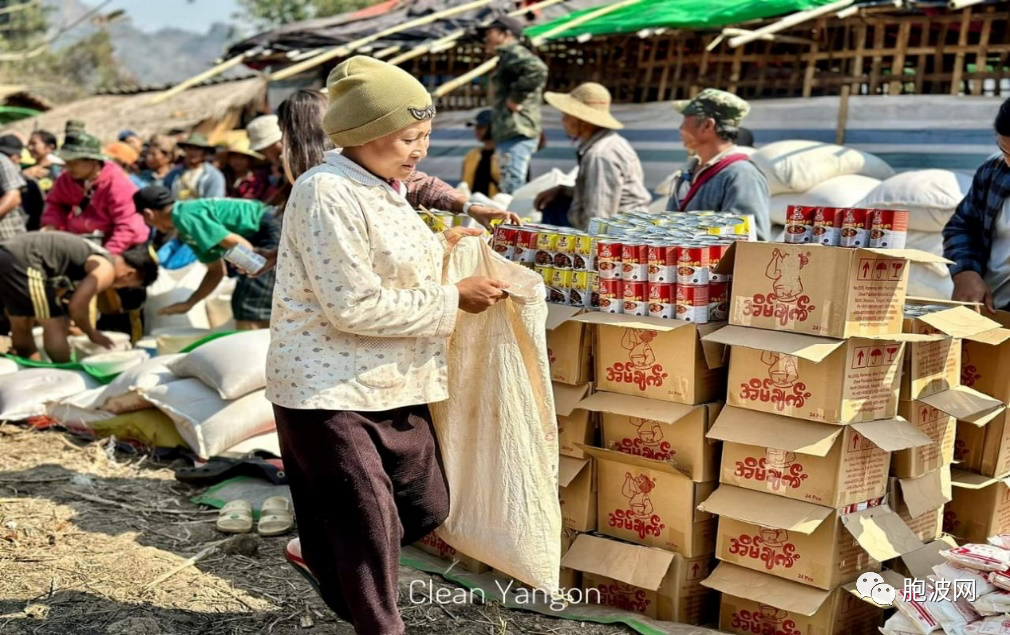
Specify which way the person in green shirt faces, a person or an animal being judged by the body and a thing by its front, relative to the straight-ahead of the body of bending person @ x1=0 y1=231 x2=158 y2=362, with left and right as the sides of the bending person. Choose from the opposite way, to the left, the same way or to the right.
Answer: the opposite way

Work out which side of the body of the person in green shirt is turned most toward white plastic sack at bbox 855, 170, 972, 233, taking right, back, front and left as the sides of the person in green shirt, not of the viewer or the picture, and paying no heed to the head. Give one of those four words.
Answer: back

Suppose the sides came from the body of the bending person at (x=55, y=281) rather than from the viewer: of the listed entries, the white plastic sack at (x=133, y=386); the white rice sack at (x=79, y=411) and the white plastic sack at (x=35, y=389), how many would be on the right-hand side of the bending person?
3

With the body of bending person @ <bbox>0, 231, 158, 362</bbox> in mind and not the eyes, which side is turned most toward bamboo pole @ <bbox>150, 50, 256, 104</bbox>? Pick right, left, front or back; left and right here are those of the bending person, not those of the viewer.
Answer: left

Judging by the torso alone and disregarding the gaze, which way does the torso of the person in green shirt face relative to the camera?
to the viewer's left

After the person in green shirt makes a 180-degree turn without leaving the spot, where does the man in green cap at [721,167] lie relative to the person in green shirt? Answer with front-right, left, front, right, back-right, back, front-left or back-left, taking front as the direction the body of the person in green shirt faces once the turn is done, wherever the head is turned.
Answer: front-right

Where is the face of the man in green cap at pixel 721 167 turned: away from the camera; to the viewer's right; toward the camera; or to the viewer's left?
to the viewer's left

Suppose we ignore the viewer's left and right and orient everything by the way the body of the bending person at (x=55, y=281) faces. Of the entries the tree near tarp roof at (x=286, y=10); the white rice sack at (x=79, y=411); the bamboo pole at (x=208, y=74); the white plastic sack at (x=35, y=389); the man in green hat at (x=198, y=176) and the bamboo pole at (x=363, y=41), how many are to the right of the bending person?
2

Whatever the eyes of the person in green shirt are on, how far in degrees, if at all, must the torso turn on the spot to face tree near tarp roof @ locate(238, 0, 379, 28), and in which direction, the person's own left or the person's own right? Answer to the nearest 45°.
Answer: approximately 90° to the person's own right

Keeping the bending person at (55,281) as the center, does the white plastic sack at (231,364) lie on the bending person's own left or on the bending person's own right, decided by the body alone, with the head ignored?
on the bending person's own right

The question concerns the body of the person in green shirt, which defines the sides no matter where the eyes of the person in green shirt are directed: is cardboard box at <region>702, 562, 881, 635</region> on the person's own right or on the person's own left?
on the person's own left

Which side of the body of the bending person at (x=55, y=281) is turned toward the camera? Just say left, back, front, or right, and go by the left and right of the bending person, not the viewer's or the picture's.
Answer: right
